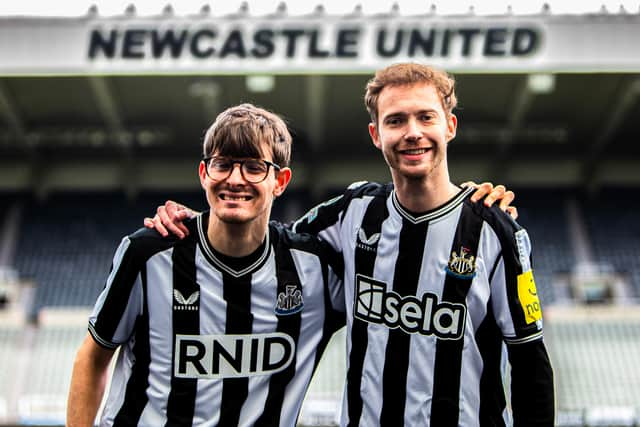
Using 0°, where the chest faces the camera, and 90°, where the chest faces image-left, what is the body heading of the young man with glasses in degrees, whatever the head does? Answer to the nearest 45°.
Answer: approximately 0°

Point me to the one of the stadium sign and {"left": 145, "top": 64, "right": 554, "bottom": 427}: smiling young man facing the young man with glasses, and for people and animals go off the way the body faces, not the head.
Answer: the stadium sign

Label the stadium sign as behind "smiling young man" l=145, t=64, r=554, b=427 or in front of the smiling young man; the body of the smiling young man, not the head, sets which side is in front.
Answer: behind

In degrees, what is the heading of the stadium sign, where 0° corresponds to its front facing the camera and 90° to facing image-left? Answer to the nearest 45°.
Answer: approximately 0°

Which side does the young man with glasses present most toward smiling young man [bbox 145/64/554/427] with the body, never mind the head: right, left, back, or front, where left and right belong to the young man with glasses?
left

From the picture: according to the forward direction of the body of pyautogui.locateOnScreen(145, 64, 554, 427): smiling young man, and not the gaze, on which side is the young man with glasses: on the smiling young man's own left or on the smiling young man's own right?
on the smiling young man's own right

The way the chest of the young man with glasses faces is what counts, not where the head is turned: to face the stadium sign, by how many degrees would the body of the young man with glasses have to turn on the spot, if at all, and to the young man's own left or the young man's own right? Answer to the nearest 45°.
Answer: approximately 180°

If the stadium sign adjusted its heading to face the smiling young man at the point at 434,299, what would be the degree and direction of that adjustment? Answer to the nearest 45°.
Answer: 0° — it already faces them
